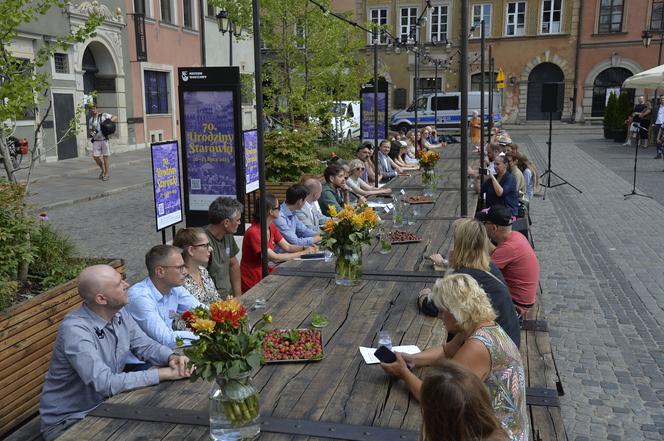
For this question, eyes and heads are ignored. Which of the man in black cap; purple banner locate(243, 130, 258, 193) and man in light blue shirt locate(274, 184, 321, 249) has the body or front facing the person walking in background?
the man in black cap

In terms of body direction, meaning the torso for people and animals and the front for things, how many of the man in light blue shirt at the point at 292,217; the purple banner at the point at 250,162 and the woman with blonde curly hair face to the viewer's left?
1

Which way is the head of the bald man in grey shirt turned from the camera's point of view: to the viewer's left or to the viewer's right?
to the viewer's right

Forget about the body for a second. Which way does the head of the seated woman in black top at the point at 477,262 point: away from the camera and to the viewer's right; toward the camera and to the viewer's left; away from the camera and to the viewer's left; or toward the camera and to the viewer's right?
away from the camera and to the viewer's left

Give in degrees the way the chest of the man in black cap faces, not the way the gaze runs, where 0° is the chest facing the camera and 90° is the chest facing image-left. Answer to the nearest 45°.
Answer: approximately 135°

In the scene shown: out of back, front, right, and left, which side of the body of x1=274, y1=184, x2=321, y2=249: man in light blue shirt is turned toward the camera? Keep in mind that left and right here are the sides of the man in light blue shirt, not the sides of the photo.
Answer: right

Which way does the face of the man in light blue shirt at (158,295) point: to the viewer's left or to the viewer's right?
to the viewer's right

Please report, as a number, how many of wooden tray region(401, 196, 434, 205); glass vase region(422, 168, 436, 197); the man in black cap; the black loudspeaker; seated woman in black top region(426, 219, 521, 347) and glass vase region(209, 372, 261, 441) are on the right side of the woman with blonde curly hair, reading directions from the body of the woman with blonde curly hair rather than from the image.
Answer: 5

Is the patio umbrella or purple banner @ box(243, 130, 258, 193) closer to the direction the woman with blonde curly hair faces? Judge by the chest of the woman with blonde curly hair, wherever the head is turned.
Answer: the purple banner

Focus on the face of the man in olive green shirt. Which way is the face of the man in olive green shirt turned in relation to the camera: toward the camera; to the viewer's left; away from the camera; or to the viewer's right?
to the viewer's right

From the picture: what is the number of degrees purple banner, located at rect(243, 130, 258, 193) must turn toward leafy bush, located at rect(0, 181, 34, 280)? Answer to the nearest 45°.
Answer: approximately 45° to its right

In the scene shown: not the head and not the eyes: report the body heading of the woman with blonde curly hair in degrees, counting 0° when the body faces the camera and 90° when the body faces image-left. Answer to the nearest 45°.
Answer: approximately 90°
